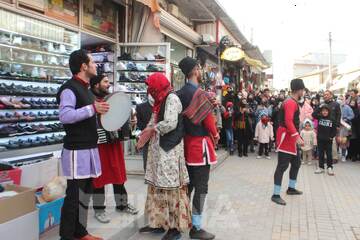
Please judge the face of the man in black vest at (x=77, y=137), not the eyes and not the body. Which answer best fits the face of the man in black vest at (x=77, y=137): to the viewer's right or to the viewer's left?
to the viewer's right

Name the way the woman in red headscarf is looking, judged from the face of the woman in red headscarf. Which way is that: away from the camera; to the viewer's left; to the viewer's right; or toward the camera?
to the viewer's left

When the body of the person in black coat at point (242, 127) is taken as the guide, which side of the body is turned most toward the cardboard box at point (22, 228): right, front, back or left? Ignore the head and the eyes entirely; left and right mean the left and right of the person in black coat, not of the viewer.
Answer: front

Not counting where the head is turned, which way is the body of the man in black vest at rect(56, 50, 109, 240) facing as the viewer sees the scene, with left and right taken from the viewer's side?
facing to the right of the viewer

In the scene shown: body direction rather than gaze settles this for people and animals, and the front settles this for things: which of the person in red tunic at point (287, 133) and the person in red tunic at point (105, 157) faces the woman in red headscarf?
the person in red tunic at point (105, 157)

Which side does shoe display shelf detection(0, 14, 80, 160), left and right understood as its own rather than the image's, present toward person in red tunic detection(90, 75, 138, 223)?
front

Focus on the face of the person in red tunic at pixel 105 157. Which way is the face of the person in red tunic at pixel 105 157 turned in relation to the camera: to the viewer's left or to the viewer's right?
to the viewer's right
